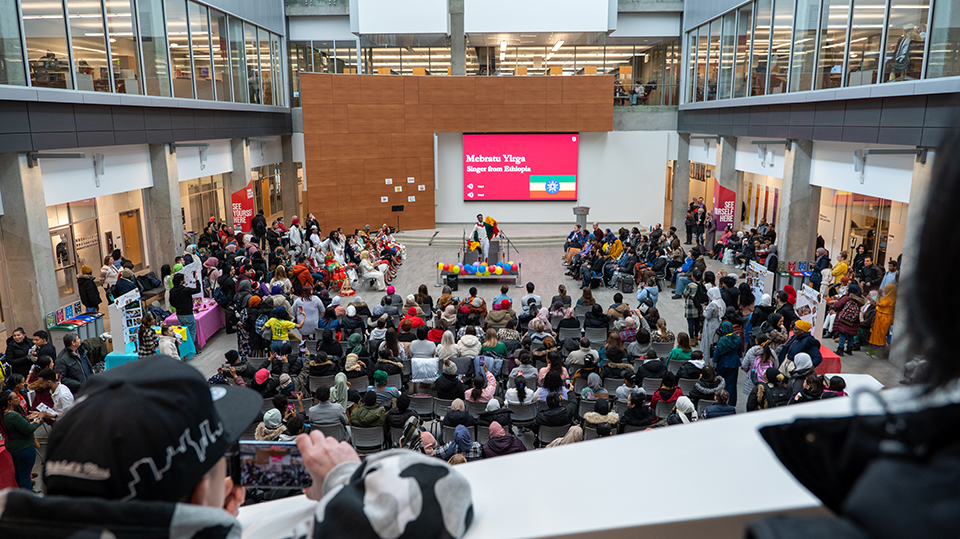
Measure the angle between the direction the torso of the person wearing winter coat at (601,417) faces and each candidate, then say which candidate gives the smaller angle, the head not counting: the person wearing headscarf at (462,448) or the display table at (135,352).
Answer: the display table

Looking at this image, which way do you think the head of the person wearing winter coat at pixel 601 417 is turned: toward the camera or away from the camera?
away from the camera

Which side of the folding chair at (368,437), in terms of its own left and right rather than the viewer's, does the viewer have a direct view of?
back

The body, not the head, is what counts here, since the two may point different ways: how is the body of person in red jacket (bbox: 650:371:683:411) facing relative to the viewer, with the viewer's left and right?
facing away from the viewer

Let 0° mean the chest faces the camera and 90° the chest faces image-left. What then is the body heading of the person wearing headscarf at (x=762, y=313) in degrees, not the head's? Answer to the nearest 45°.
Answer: approximately 135°

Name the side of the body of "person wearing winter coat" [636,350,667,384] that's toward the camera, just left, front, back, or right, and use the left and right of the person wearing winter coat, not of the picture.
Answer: back

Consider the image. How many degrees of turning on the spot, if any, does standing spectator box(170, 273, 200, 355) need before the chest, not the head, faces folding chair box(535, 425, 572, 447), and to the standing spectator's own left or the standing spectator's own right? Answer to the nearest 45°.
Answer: approximately 90° to the standing spectator's own right

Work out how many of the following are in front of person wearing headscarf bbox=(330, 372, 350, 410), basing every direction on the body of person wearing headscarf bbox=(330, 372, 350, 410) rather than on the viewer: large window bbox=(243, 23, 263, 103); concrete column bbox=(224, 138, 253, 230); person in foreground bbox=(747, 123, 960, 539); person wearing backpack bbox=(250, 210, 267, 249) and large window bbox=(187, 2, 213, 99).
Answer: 4

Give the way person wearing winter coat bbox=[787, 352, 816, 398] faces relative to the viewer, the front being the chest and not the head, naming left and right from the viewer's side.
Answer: facing away from the viewer and to the left of the viewer

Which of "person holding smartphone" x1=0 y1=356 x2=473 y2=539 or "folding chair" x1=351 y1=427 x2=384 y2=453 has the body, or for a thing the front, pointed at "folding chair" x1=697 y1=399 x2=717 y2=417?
the person holding smartphone
